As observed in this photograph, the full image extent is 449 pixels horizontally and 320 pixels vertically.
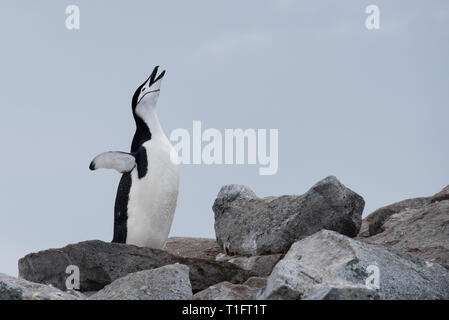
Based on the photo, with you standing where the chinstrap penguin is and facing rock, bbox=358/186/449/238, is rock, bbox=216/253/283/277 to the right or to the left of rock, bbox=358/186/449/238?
right

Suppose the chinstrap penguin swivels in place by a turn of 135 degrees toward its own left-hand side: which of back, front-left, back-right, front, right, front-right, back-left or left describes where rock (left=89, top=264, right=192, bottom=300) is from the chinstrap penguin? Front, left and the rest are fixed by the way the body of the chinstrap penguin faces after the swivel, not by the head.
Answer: back-left

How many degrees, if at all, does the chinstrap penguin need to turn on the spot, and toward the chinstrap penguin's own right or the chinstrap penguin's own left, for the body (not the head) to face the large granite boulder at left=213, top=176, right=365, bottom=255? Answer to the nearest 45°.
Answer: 0° — it already faces it

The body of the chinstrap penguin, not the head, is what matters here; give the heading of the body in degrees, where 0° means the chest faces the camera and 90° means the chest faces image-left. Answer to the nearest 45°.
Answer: approximately 270°
